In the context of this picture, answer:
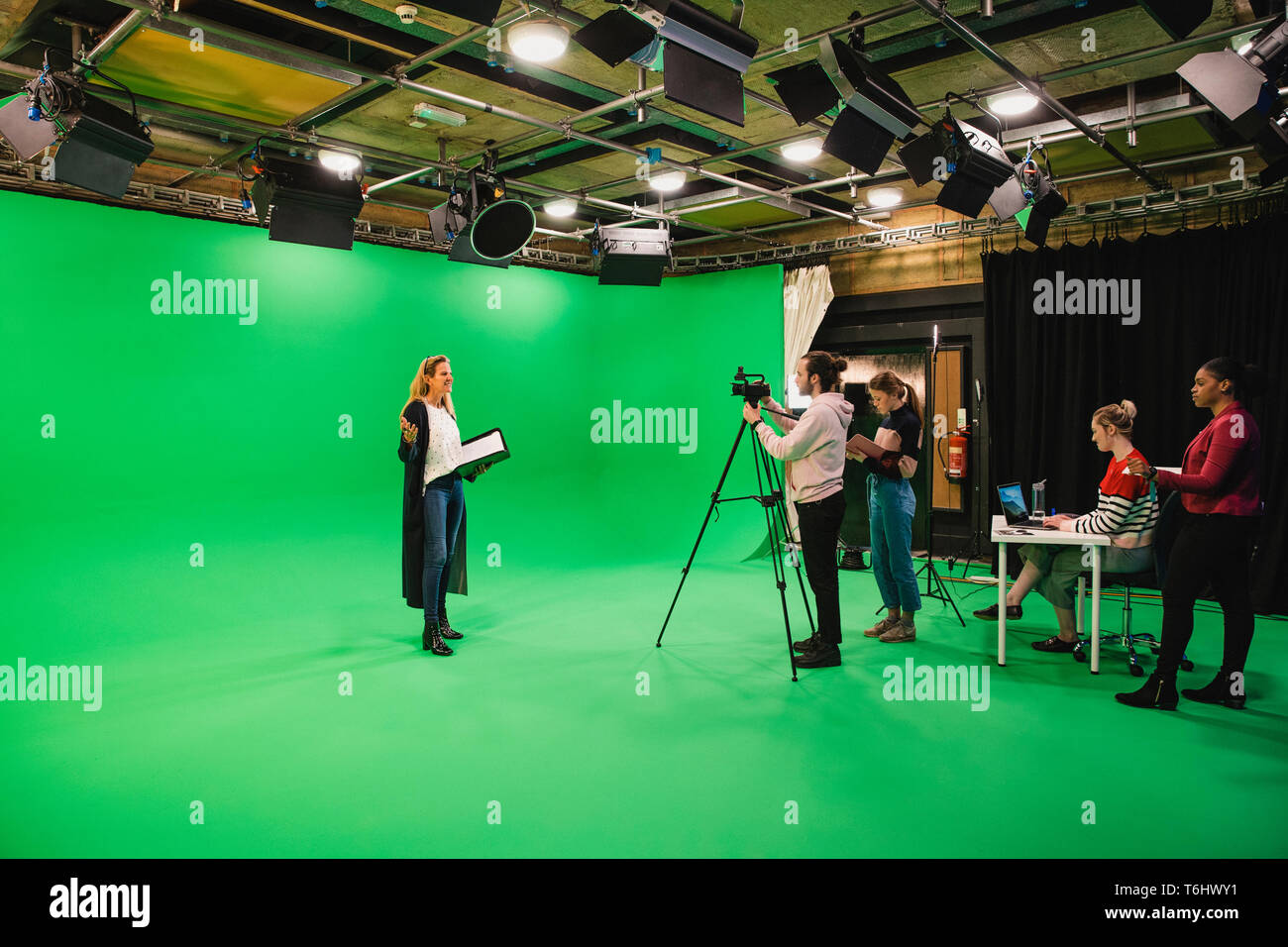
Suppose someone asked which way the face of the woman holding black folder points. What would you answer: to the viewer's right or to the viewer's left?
to the viewer's right

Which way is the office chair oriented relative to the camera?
to the viewer's left

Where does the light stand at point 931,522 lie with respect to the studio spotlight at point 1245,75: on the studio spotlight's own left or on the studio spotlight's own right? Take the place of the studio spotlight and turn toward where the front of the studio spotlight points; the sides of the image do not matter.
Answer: on the studio spotlight's own right

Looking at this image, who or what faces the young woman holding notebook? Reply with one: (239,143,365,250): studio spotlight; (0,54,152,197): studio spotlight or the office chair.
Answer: the office chair

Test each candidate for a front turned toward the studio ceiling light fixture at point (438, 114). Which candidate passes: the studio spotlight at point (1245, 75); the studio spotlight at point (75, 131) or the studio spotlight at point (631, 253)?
the studio spotlight at point (1245, 75)

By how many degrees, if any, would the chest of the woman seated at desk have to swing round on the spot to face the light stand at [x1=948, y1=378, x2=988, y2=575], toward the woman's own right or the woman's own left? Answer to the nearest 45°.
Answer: approximately 90° to the woman's own right

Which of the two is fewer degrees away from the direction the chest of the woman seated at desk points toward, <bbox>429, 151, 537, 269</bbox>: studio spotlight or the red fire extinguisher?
the studio spotlight

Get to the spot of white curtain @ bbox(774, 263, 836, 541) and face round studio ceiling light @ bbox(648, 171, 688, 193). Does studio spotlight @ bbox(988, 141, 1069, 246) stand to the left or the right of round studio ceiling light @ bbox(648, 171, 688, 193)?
left

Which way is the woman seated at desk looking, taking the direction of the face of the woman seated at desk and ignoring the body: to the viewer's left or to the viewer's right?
to the viewer's left

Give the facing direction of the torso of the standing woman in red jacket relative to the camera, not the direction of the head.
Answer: to the viewer's left

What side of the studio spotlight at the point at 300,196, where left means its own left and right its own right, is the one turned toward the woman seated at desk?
back
